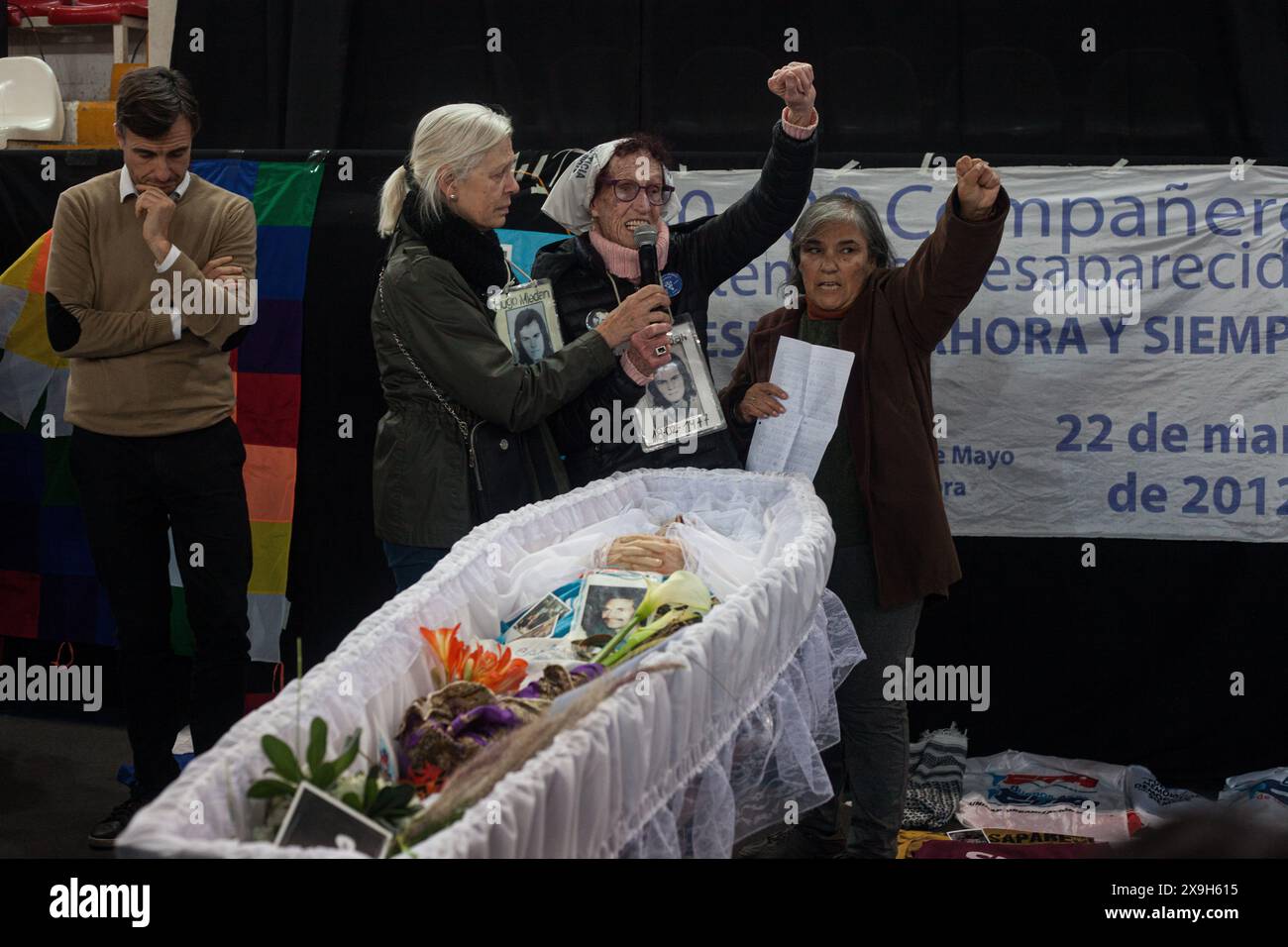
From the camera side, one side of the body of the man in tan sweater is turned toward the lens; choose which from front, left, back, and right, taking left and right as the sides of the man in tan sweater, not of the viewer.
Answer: front

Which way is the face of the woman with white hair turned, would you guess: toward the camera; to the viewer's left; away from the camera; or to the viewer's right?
to the viewer's right

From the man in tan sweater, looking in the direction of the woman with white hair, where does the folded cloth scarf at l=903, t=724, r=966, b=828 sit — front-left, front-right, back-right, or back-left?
front-left

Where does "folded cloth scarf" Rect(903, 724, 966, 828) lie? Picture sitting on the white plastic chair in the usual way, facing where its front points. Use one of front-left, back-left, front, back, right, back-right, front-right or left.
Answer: front-left

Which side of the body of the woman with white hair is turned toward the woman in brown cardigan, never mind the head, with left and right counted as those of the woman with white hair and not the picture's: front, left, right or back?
front

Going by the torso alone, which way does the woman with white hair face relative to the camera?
to the viewer's right

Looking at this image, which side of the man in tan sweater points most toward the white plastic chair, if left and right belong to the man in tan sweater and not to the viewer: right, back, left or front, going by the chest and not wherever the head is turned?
back

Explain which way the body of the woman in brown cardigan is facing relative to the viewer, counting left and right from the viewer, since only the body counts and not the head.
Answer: facing the viewer and to the left of the viewer

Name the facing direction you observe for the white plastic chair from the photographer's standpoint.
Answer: facing the viewer

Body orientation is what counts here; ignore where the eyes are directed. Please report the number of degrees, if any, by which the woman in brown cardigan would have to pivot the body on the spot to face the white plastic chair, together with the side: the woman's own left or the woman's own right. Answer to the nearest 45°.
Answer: approximately 90° to the woman's own right

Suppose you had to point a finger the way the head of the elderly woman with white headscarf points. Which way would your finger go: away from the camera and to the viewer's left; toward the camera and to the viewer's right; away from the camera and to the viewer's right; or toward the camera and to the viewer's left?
toward the camera and to the viewer's right

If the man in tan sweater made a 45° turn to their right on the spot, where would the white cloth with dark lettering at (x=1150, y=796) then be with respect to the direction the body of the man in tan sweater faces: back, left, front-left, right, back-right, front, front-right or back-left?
back-left

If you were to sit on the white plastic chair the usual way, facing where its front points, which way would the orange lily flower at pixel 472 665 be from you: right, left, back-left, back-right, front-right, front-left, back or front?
front

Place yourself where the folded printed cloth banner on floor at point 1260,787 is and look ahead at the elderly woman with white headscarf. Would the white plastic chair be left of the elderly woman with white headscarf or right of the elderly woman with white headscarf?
right

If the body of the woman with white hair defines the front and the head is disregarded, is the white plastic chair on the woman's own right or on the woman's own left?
on the woman's own left

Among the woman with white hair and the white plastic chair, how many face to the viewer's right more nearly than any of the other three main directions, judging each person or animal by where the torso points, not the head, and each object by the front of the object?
1

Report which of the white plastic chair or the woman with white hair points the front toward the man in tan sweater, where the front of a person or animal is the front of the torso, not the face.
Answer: the white plastic chair
